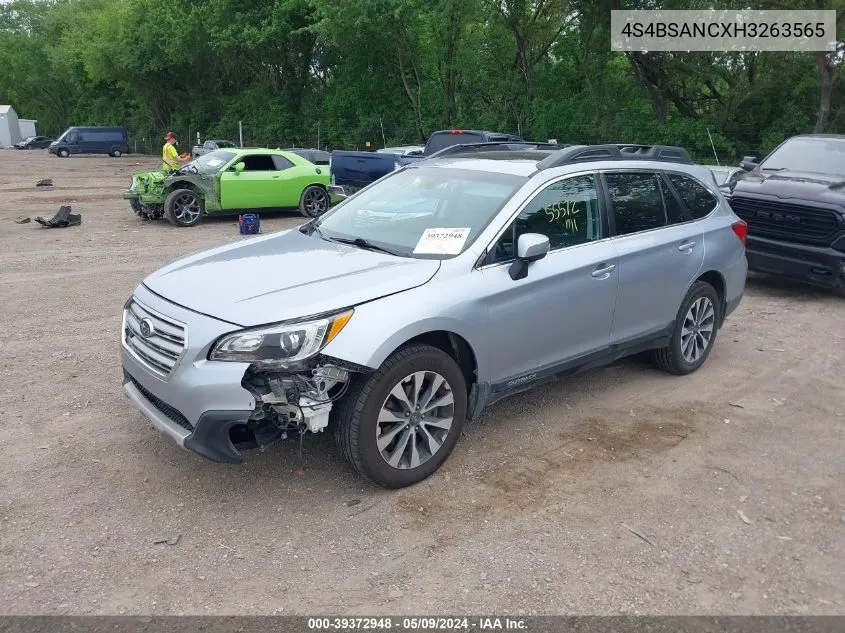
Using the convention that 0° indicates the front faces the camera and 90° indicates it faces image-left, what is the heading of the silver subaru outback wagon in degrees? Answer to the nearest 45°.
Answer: approximately 45°

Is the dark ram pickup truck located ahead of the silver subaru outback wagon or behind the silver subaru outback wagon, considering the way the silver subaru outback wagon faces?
behind

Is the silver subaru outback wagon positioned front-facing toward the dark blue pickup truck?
no

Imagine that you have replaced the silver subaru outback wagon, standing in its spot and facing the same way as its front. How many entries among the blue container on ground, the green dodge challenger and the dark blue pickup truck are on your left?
0

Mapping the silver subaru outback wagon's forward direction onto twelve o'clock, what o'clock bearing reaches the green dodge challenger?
The green dodge challenger is roughly at 4 o'clock from the silver subaru outback wagon.

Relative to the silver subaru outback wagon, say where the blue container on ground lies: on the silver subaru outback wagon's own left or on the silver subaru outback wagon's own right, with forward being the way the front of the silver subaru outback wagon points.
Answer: on the silver subaru outback wagon's own right
